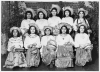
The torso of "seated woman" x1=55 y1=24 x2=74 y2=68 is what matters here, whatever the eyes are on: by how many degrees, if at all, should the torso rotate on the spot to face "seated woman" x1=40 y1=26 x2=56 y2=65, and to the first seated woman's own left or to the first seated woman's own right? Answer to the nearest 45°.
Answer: approximately 90° to the first seated woman's own right

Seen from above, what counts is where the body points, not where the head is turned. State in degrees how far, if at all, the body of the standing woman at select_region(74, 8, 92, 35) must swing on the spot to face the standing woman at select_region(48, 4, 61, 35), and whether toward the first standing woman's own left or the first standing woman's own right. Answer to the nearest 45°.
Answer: approximately 90° to the first standing woman's own right

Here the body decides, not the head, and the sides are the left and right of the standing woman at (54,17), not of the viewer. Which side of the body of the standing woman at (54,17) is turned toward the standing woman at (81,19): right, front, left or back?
left

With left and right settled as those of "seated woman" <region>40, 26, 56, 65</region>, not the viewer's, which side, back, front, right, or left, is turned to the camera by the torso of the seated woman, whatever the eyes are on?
front

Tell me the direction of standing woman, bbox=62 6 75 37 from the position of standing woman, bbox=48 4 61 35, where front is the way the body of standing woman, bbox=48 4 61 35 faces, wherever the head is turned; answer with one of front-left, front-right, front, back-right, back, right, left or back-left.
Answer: left

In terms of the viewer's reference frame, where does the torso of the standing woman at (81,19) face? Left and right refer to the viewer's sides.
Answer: facing the viewer

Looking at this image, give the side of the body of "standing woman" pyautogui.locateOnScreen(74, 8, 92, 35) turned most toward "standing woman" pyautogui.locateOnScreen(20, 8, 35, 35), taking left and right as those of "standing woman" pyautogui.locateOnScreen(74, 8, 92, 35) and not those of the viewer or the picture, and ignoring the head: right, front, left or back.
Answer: right

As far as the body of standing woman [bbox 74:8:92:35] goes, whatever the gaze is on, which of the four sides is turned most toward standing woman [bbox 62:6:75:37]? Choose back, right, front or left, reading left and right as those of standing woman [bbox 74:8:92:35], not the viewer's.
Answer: right

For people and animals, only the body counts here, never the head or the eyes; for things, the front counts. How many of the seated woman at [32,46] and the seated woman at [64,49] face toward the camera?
2

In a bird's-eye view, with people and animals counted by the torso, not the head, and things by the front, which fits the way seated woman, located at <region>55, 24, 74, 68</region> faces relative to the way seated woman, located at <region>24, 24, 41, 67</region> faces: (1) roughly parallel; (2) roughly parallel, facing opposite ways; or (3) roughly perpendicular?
roughly parallel
